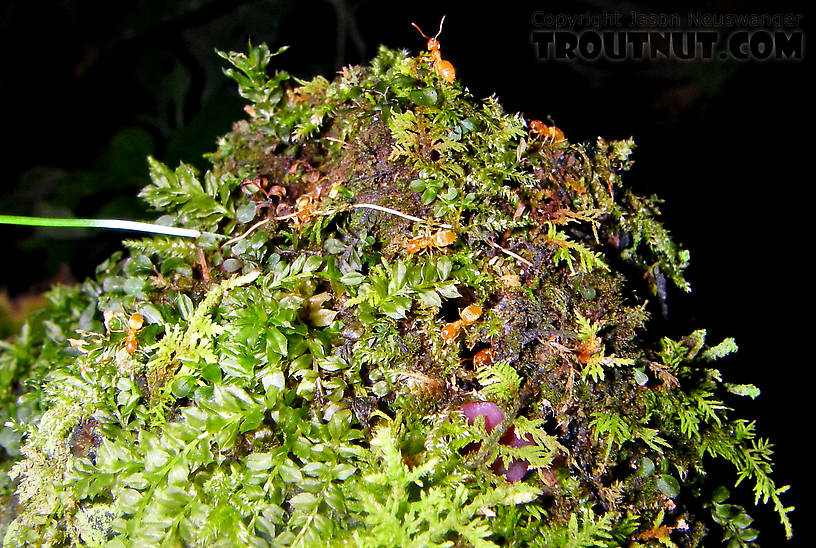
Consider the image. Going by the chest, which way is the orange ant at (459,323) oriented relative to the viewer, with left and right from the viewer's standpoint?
facing the viewer and to the left of the viewer

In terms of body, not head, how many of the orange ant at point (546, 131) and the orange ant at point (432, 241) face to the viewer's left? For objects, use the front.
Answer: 2

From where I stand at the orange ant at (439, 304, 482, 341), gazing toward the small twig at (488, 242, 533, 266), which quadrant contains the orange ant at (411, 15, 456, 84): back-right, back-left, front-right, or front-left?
front-left

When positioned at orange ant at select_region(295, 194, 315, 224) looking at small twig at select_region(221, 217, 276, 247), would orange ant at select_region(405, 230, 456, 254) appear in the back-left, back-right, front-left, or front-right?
back-left

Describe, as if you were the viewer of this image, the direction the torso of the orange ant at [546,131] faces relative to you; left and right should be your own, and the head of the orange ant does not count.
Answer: facing to the left of the viewer

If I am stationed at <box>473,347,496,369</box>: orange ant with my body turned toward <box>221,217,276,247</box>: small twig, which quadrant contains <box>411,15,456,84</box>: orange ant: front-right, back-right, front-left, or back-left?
front-right

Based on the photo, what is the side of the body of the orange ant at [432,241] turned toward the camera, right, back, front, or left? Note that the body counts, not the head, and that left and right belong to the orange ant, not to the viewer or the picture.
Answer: left
